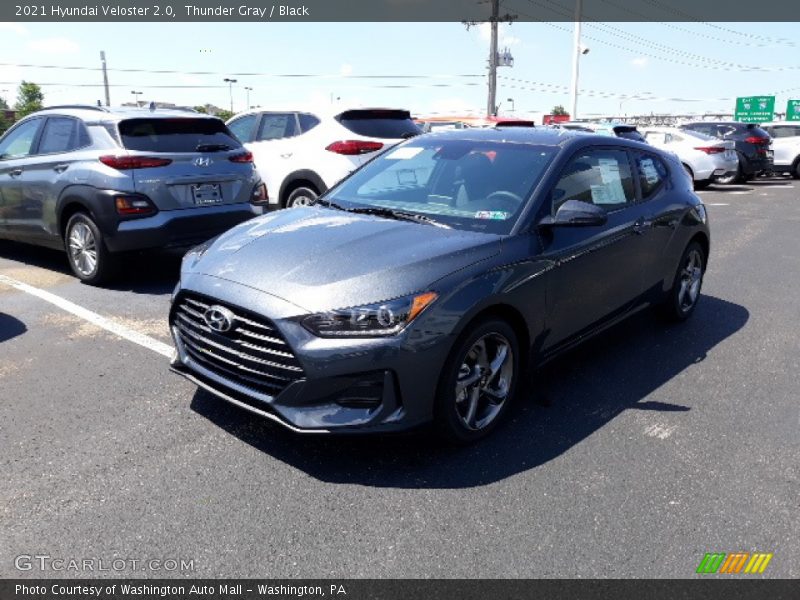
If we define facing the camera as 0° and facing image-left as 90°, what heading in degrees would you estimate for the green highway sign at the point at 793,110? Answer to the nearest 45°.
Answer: approximately 0°

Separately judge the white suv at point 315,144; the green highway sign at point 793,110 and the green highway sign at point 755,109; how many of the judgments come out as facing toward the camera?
2

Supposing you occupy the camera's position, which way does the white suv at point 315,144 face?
facing away from the viewer and to the left of the viewer

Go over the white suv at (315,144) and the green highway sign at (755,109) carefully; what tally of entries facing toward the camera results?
1

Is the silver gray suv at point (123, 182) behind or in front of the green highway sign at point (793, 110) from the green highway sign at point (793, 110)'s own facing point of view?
in front

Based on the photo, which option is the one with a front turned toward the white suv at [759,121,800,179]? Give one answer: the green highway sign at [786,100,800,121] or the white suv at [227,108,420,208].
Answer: the green highway sign

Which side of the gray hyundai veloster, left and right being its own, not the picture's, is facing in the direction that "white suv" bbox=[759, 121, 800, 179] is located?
back

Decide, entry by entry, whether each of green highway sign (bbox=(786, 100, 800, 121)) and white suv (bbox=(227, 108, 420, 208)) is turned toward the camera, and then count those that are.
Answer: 1

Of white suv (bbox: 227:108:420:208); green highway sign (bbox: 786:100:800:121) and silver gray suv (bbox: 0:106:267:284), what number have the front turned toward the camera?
1

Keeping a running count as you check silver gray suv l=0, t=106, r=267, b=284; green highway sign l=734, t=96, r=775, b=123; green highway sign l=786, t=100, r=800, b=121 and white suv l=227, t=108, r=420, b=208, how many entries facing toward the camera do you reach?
2

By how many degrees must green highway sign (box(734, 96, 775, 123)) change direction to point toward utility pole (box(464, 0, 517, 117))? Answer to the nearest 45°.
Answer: approximately 45° to its right

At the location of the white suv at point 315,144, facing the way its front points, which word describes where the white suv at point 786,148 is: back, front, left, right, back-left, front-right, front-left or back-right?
right
